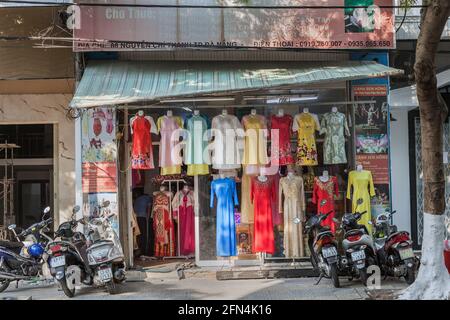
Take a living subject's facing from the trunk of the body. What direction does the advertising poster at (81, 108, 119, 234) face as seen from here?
toward the camera

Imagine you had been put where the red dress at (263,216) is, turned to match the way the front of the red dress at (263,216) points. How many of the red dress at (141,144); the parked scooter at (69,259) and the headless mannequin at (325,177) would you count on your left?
1

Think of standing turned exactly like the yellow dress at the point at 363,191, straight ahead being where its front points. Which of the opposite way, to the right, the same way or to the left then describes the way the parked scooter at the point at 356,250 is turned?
the opposite way

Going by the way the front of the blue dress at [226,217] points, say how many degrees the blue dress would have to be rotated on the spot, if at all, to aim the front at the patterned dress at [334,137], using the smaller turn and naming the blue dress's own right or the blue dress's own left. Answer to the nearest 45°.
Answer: approximately 90° to the blue dress's own left

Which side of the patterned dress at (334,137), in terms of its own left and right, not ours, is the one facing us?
front

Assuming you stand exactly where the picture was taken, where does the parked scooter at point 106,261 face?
facing away from the viewer

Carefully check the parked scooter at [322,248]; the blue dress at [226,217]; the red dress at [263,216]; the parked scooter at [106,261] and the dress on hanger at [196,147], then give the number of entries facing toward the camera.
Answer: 3

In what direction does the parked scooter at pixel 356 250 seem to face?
away from the camera

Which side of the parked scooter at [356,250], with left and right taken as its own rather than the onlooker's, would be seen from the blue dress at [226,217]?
left

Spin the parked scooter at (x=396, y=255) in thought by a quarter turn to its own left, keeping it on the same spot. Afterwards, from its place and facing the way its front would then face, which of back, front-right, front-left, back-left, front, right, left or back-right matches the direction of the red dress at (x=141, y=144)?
front-right

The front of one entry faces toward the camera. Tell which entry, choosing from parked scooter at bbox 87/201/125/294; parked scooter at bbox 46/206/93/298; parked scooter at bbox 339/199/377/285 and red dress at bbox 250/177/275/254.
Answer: the red dress

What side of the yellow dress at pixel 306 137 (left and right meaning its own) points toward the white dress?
right

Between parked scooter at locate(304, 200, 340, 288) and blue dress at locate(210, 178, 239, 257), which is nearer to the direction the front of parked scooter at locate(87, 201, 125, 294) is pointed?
the blue dress

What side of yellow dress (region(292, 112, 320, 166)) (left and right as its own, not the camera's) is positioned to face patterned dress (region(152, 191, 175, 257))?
right

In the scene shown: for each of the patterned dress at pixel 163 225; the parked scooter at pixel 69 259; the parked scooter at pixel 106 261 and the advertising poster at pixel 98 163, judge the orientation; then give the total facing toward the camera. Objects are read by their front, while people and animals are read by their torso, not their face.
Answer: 2

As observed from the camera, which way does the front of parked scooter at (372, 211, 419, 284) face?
facing away from the viewer and to the left of the viewer

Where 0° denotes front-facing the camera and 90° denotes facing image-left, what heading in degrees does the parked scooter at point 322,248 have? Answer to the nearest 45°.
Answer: approximately 135°

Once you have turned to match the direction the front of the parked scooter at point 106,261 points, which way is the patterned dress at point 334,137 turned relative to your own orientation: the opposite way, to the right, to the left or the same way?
the opposite way
